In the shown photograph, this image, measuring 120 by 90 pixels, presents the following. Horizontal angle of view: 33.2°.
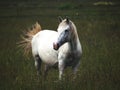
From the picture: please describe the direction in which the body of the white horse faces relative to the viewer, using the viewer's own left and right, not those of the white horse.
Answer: facing the viewer and to the right of the viewer
